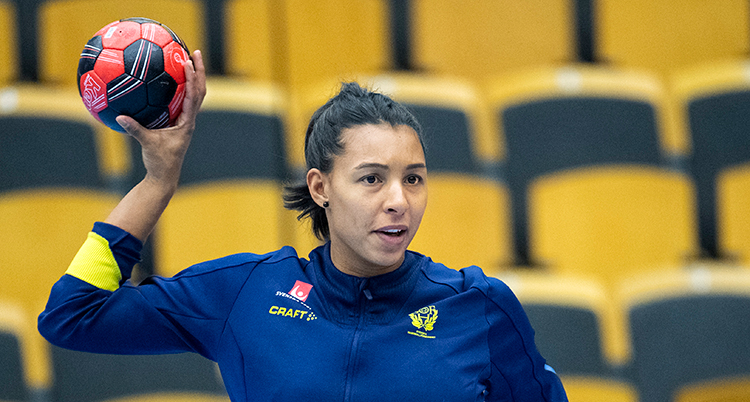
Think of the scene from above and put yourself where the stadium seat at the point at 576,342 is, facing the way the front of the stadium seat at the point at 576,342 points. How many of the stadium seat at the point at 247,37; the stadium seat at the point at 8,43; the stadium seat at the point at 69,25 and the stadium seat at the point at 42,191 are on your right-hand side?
4

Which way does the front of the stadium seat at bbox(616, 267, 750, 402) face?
toward the camera

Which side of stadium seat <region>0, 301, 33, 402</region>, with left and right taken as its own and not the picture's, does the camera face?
front

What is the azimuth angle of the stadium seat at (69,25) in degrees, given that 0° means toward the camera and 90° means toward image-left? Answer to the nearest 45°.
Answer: approximately 0°

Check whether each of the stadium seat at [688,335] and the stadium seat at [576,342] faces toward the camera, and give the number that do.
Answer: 2

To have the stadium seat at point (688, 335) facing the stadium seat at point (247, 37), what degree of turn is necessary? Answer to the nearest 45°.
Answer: approximately 90° to its right

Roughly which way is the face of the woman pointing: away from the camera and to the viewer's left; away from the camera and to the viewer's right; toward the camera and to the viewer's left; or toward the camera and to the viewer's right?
toward the camera and to the viewer's right

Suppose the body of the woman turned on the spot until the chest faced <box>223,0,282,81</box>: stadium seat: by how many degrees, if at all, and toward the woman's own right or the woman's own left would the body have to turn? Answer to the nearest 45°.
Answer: approximately 180°

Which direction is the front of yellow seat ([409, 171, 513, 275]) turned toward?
toward the camera

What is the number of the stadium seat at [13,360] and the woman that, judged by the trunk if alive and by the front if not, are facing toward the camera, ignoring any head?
2

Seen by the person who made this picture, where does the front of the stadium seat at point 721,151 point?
facing the viewer

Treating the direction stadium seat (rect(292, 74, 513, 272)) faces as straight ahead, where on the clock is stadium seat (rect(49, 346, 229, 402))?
stadium seat (rect(49, 346, 229, 402)) is roughly at 2 o'clock from stadium seat (rect(292, 74, 513, 272)).

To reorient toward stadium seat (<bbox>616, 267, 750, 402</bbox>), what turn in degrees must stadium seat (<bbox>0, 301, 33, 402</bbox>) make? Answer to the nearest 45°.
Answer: approximately 90° to its left

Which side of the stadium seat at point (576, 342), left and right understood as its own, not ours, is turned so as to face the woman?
front

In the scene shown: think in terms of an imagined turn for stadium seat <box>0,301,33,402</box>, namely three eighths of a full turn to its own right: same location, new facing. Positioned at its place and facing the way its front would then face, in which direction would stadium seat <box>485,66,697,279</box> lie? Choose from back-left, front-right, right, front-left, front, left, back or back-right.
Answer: back-right
